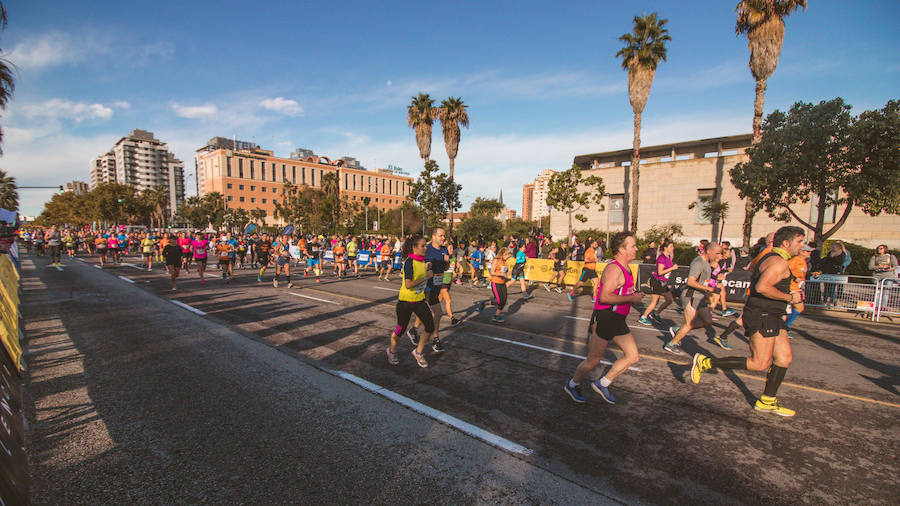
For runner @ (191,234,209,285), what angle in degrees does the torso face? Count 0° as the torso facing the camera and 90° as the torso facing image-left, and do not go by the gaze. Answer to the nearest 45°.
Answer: approximately 0°

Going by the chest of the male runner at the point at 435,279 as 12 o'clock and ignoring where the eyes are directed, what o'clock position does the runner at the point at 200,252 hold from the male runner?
The runner is roughly at 6 o'clock from the male runner.

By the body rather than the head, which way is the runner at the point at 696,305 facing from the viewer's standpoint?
to the viewer's right

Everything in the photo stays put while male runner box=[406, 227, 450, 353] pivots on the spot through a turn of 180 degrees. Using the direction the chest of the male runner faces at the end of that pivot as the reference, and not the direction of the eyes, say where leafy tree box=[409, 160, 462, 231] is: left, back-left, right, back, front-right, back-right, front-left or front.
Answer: front-right

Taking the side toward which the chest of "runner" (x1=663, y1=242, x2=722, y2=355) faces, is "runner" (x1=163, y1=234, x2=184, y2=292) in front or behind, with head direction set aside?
behind

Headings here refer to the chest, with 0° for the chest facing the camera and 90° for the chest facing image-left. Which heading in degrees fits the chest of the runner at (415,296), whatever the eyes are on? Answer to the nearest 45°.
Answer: approximately 315°

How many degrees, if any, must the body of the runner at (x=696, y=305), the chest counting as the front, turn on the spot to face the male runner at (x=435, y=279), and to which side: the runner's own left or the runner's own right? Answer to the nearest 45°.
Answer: approximately 135° to the runner's own right

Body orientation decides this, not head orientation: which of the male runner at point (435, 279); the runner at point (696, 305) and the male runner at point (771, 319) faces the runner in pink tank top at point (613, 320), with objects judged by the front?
the male runner at point (435, 279)

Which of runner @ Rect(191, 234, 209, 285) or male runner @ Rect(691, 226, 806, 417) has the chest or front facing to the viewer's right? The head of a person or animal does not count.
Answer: the male runner
